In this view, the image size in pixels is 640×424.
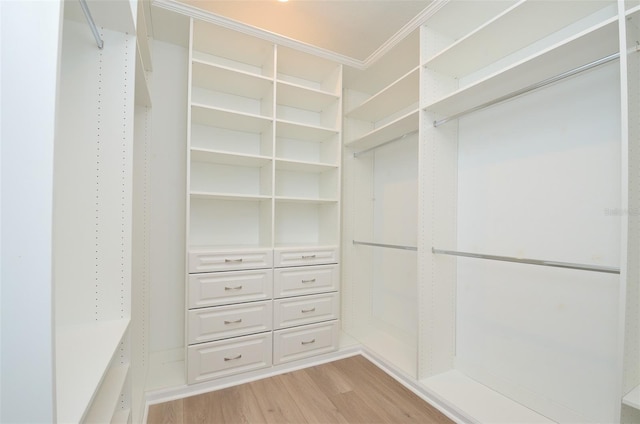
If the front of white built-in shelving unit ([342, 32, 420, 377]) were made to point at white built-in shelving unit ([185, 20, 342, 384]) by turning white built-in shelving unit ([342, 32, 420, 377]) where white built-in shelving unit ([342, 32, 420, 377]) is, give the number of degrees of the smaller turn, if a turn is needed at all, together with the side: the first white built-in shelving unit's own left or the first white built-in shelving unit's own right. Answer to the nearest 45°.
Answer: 0° — it already faces it

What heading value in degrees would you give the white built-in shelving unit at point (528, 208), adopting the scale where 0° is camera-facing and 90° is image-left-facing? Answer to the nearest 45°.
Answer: approximately 45°

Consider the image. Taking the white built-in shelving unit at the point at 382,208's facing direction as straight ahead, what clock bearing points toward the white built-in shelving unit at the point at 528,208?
the white built-in shelving unit at the point at 528,208 is roughly at 9 o'clock from the white built-in shelving unit at the point at 382,208.

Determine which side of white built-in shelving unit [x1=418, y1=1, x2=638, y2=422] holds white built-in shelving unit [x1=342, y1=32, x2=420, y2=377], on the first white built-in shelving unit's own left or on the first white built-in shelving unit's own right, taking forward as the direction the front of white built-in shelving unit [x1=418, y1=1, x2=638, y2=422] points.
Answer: on the first white built-in shelving unit's own right

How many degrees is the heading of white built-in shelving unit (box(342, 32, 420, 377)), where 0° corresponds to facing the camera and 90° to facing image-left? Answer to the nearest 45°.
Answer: approximately 45°
